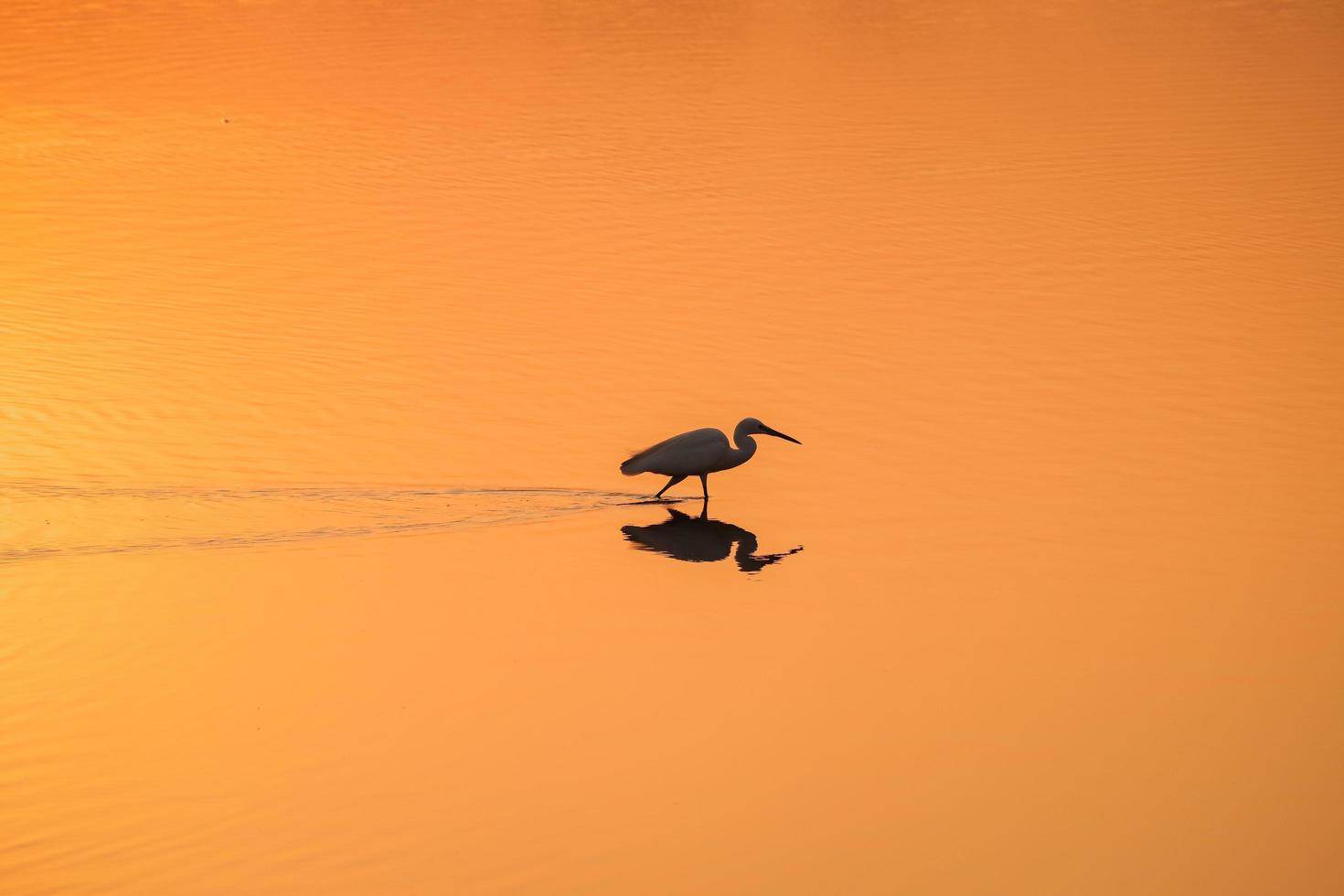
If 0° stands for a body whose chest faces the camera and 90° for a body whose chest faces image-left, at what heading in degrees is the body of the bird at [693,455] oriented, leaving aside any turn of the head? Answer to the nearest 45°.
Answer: approximately 270°
